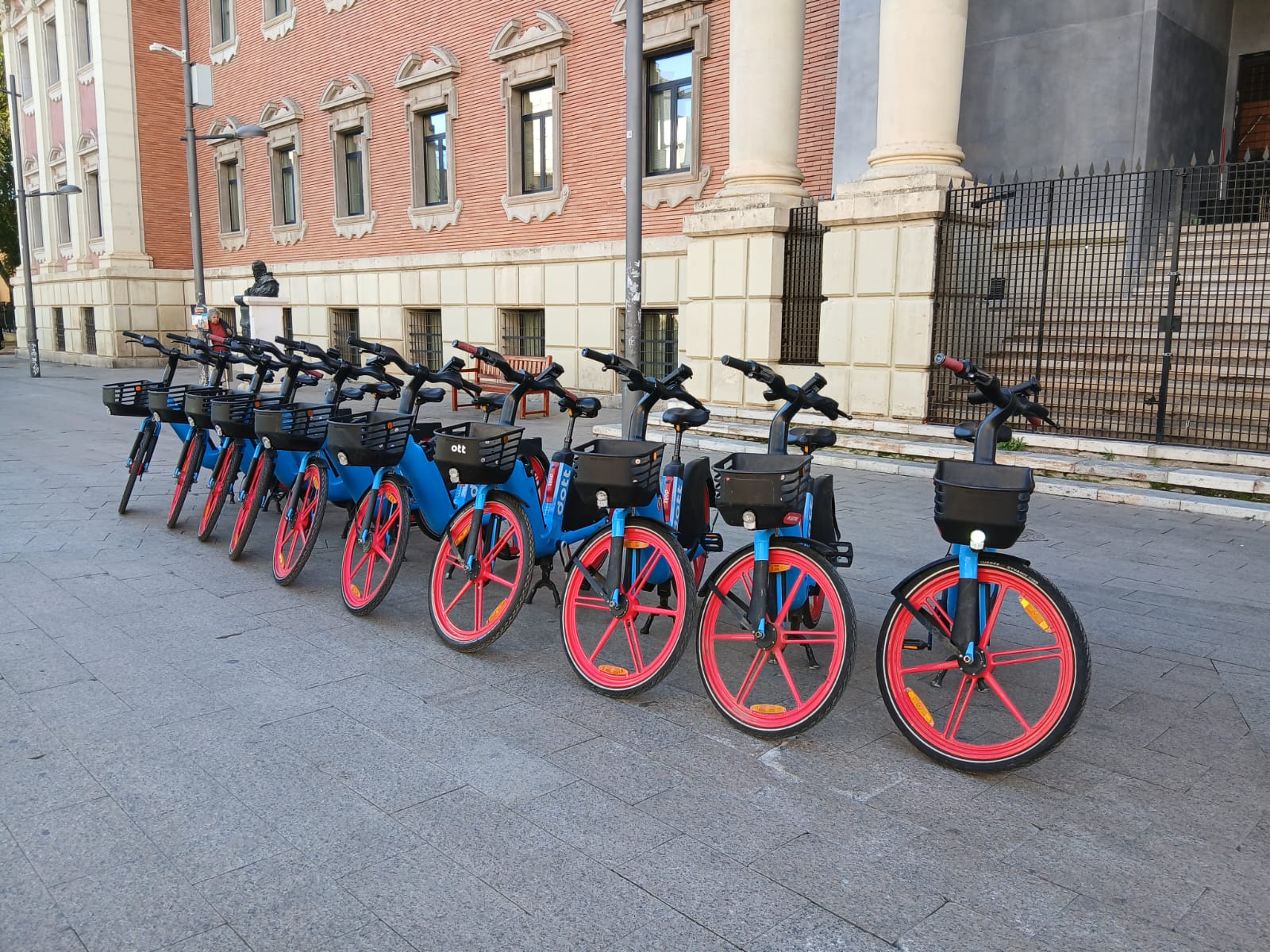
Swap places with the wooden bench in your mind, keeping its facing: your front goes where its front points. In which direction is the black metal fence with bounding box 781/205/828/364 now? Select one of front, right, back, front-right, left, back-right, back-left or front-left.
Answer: left

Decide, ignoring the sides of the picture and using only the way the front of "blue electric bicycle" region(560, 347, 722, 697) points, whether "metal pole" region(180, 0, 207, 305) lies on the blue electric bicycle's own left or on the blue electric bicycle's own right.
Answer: on the blue electric bicycle's own right

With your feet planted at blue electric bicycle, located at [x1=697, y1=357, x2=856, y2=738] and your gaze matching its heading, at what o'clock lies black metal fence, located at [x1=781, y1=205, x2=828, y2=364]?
The black metal fence is roughly at 6 o'clock from the blue electric bicycle.

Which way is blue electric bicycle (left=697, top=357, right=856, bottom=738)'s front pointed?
toward the camera

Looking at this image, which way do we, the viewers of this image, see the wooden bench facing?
facing the viewer and to the left of the viewer

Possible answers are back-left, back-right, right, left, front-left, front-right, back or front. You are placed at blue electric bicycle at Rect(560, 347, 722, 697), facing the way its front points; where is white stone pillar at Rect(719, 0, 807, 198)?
back-right

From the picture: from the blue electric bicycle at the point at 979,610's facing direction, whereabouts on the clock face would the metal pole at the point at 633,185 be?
The metal pole is roughly at 5 o'clock from the blue electric bicycle.

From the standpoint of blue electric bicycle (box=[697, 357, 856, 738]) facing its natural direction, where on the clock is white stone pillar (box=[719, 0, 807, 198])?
The white stone pillar is roughly at 6 o'clock from the blue electric bicycle.

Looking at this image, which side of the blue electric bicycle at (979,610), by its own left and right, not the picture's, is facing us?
front

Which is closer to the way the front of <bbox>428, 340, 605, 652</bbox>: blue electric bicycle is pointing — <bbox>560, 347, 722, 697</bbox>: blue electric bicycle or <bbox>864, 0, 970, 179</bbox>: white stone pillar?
the blue electric bicycle

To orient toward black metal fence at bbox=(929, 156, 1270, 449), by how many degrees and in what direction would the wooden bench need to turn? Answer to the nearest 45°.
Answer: approximately 90° to its left
